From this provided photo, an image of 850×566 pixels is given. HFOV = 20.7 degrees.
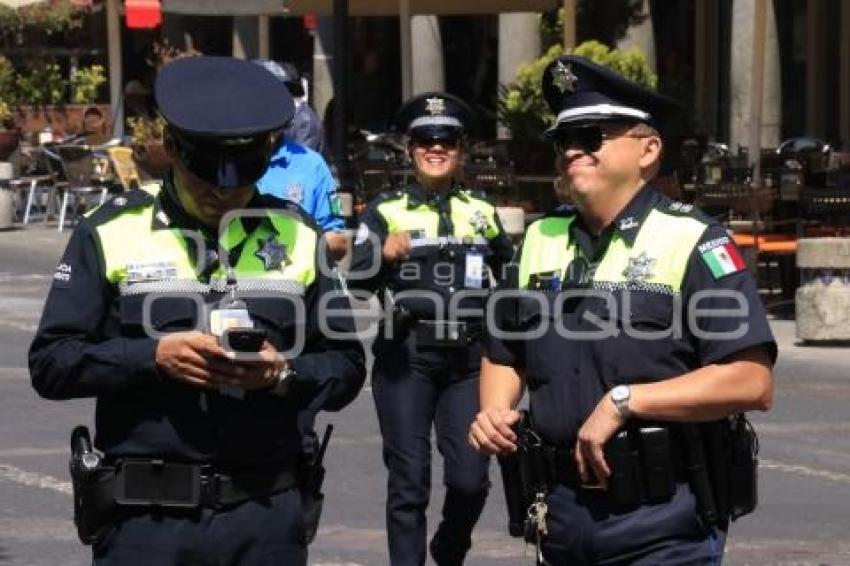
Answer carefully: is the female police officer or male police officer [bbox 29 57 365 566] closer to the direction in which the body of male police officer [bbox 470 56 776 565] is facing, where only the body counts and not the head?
the male police officer

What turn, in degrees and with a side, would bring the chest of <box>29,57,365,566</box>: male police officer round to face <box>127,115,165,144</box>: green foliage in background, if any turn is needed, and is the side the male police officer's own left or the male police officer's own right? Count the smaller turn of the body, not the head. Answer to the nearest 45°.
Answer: approximately 180°

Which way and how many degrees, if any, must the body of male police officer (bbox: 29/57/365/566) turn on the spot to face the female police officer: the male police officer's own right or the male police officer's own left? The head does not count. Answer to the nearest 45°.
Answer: approximately 180°

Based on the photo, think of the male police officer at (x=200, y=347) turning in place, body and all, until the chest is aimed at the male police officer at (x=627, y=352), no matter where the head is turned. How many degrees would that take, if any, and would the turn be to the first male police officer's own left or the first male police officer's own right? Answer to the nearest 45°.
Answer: approximately 90° to the first male police officer's own left

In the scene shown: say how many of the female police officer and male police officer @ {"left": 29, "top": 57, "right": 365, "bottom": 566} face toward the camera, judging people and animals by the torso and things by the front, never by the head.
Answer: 2

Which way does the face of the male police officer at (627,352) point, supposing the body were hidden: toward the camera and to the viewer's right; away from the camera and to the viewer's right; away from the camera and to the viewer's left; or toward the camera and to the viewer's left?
toward the camera and to the viewer's left

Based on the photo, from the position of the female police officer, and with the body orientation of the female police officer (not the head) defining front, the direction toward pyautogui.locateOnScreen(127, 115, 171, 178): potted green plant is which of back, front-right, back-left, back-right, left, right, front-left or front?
back

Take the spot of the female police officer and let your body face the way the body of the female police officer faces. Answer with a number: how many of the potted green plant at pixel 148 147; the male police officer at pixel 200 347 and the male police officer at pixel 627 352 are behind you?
1

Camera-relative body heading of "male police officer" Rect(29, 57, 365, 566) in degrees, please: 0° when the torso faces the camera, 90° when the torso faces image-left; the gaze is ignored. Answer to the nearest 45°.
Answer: approximately 0°

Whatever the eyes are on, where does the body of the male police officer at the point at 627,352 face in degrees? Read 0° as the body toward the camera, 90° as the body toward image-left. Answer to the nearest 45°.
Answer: approximately 45°

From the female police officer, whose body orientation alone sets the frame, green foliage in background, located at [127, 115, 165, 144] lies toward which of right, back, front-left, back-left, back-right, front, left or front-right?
back
